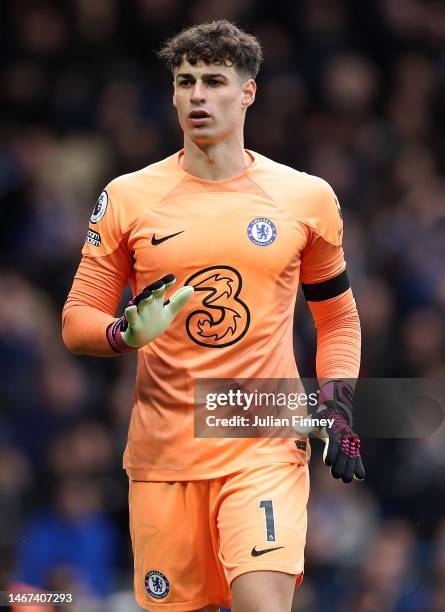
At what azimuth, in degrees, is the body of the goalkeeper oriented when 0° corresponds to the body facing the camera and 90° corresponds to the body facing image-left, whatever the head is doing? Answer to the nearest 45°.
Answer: approximately 0°
